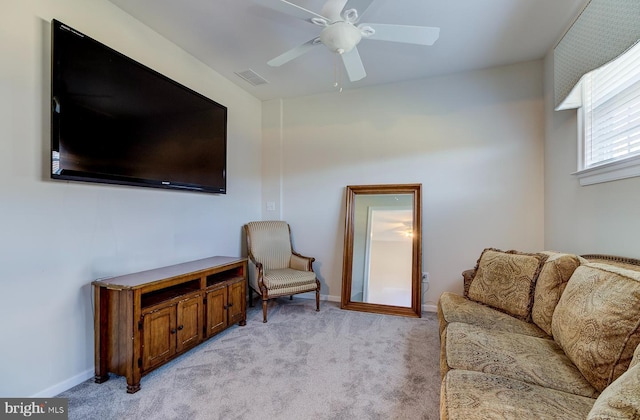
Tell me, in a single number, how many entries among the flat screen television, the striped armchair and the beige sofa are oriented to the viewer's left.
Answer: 1

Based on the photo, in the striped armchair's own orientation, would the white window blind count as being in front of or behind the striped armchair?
in front

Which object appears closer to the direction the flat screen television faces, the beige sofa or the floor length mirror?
the beige sofa

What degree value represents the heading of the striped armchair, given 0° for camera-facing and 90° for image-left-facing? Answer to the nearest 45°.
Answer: approximately 315°

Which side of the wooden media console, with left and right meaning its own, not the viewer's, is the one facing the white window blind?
front

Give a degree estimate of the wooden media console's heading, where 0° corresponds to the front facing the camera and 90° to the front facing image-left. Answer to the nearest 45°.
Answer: approximately 315°

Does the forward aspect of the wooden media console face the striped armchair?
no

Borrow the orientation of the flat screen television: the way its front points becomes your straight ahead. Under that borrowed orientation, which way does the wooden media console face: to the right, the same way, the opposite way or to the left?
the same way

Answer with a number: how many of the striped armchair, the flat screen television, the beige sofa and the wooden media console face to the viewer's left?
1

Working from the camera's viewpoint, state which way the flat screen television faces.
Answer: facing the viewer and to the right of the viewer

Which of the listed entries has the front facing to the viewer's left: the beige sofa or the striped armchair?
the beige sofa

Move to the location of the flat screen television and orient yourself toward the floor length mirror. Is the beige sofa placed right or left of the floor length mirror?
right

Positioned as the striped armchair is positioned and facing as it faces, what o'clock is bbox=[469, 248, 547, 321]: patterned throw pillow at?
The patterned throw pillow is roughly at 12 o'clock from the striped armchair.

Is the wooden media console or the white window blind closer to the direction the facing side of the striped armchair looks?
the white window blind

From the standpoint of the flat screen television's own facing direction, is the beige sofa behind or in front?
in front

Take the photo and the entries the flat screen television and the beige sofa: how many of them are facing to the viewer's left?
1

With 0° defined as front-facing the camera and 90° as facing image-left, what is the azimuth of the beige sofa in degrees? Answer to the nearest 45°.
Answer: approximately 90°

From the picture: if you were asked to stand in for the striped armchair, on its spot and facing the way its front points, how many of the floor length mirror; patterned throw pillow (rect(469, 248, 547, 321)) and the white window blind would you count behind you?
0

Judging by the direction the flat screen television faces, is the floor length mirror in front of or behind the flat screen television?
in front
